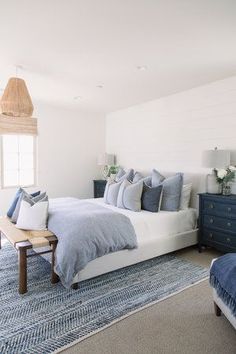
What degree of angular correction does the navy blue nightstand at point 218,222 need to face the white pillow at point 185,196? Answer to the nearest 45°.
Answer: approximately 90° to its right

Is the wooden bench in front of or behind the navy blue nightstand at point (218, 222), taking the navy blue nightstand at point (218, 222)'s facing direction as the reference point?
in front

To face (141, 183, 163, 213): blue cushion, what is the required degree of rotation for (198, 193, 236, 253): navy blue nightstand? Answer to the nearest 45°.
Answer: approximately 45° to its right

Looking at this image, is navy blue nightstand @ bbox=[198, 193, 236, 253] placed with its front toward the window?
no

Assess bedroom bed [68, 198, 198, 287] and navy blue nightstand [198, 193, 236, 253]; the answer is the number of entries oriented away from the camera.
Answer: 0

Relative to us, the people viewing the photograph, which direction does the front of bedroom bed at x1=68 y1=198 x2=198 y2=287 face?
facing the viewer and to the left of the viewer

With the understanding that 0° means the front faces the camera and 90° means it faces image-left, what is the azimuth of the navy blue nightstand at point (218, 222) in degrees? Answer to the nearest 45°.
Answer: approximately 45°

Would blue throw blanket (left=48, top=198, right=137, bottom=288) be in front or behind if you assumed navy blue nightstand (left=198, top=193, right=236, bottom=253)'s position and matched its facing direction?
in front

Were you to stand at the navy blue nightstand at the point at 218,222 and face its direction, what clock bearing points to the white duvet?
The white duvet is roughly at 1 o'clock from the navy blue nightstand.

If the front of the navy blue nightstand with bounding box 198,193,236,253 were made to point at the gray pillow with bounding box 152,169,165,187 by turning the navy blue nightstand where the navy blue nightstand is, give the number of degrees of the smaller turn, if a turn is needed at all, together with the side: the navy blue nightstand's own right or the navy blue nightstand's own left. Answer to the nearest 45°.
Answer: approximately 90° to the navy blue nightstand's own right

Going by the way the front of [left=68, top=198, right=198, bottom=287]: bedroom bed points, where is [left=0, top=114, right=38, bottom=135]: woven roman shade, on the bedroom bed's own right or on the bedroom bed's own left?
on the bedroom bed's own right

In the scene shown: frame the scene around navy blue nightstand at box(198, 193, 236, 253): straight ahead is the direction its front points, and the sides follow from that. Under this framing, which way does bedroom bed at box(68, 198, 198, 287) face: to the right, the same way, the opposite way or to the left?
the same way

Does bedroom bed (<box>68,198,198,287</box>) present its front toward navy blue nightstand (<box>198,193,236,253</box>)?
no
